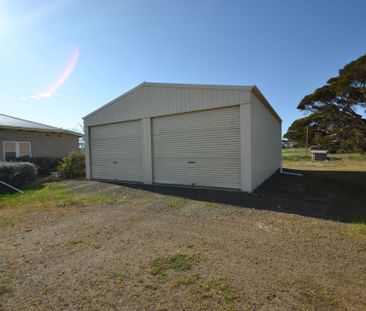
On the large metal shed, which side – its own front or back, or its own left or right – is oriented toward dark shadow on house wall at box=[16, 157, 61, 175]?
right

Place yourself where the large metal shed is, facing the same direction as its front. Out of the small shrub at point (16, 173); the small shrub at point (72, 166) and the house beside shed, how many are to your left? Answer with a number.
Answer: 0

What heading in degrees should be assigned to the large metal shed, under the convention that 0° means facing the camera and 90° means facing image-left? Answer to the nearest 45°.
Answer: approximately 45°

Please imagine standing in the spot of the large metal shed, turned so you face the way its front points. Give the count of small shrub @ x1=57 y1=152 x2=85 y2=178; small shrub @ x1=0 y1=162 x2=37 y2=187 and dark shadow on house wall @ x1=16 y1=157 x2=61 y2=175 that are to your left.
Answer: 0

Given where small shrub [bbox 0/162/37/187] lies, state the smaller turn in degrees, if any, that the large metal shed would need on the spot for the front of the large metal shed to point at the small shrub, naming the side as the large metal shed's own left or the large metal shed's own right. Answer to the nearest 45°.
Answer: approximately 45° to the large metal shed's own right

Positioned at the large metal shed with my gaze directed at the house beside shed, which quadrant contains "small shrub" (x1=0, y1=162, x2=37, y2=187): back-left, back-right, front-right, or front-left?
front-left

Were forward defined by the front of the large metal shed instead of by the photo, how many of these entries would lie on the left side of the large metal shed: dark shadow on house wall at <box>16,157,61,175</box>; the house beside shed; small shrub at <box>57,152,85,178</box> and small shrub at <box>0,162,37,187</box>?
0

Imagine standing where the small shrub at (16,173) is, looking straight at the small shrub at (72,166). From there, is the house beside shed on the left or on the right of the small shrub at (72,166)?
left

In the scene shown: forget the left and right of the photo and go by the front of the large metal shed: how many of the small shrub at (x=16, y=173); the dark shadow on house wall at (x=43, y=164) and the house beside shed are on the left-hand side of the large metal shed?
0

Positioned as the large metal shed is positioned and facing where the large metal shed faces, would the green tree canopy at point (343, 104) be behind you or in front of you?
behind

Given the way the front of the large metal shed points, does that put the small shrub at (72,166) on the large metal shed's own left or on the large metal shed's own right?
on the large metal shed's own right

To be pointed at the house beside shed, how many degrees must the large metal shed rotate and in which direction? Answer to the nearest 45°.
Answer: approximately 90° to its right

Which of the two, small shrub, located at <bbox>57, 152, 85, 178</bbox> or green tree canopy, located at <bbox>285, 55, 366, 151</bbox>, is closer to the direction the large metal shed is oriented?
the small shrub
